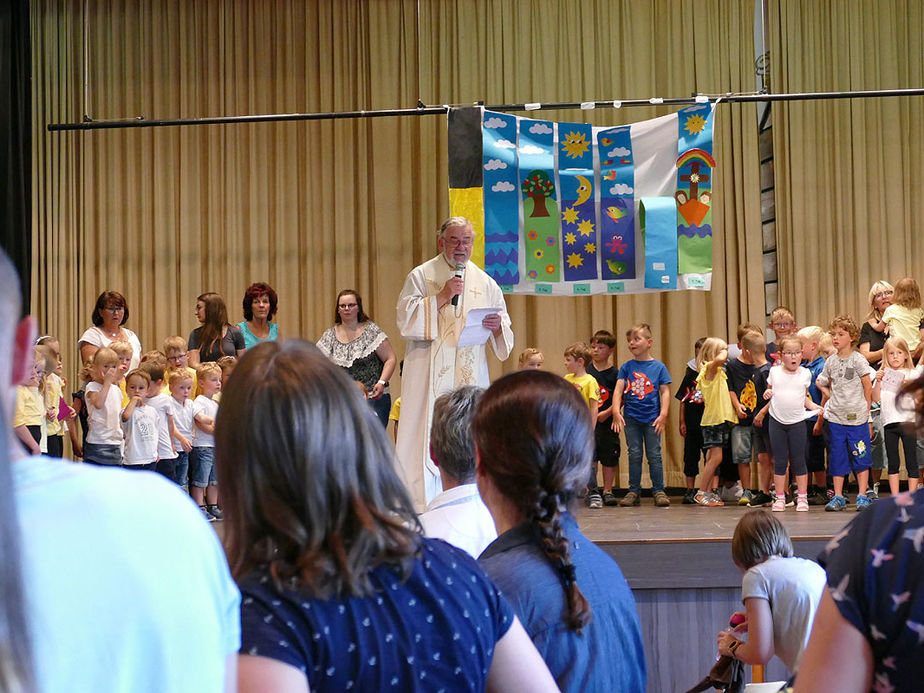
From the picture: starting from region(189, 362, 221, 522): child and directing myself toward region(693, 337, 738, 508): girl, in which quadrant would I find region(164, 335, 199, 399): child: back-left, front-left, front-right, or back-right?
back-left

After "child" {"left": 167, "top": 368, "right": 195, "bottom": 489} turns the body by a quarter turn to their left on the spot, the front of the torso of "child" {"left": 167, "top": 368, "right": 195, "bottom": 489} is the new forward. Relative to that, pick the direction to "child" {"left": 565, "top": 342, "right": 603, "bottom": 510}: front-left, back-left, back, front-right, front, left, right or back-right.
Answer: front-right

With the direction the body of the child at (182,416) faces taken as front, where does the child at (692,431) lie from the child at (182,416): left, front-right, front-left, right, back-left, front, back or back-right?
front-left

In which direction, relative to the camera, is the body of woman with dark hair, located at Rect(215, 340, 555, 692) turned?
away from the camera

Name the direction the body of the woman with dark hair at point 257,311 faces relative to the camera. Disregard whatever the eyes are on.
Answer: toward the camera

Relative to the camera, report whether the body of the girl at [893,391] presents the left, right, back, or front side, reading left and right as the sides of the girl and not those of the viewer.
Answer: front

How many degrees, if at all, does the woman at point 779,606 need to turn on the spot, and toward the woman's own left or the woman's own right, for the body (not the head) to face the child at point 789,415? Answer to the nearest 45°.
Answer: approximately 45° to the woman's own right

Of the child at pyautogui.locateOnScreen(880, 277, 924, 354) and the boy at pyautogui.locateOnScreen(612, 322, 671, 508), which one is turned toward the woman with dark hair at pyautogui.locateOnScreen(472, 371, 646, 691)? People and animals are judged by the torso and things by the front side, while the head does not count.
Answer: the boy

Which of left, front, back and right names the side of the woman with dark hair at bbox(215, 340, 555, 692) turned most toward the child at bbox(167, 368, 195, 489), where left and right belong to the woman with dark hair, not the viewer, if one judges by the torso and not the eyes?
front

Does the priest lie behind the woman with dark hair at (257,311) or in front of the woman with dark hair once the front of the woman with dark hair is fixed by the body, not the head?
in front

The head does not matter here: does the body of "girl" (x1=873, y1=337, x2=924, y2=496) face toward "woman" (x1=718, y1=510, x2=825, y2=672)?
yes

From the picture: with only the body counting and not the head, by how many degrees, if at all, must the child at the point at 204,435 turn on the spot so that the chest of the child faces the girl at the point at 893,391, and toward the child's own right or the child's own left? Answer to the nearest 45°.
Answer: approximately 45° to the child's own left

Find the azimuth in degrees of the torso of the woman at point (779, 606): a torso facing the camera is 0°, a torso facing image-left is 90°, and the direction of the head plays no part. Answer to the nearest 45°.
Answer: approximately 135°

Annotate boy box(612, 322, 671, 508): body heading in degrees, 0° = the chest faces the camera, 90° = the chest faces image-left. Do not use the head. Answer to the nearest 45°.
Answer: approximately 0°

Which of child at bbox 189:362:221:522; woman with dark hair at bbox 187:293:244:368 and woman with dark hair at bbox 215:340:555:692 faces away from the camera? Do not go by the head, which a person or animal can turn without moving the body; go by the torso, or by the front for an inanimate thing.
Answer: woman with dark hair at bbox 215:340:555:692
